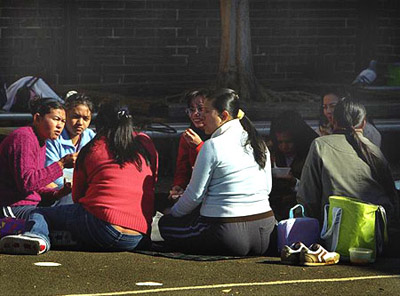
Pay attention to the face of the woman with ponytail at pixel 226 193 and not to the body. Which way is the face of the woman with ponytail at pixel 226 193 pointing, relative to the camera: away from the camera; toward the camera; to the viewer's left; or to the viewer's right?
to the viewer's left

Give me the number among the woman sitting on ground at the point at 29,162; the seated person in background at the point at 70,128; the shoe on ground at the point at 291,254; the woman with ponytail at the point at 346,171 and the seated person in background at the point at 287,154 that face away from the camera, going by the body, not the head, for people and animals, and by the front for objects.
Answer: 1

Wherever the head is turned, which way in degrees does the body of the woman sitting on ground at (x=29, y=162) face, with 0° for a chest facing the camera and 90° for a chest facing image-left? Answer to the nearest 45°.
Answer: approximately 270°

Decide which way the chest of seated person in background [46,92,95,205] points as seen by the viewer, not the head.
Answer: toward the camera

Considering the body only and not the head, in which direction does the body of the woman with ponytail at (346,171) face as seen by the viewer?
away from the camera

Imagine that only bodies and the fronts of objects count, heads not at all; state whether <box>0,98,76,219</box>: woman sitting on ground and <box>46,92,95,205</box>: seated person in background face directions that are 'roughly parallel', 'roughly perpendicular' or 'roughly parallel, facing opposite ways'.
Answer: roughly perpendicular
